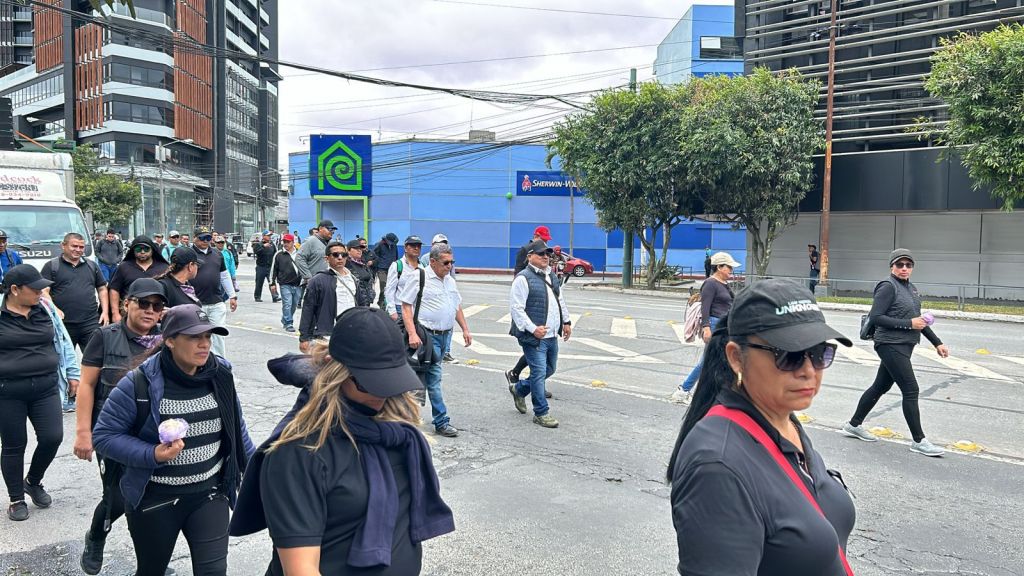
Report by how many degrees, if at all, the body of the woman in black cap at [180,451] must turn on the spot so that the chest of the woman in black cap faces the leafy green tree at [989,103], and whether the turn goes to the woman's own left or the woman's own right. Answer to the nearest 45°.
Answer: approximately 90° to the woman's own left

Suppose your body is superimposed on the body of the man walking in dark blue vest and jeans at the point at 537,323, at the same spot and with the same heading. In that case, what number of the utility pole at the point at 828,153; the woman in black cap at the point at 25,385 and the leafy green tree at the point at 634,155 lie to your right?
1

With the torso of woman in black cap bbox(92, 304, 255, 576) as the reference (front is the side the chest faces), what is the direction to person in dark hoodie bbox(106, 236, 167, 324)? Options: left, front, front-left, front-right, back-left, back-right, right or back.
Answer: back-left

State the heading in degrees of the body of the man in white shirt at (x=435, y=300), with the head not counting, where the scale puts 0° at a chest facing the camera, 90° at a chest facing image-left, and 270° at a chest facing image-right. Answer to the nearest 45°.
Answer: approximately 315°

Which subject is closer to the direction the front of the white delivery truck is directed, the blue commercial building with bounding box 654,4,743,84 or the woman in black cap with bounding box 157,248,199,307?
the woman in black cap

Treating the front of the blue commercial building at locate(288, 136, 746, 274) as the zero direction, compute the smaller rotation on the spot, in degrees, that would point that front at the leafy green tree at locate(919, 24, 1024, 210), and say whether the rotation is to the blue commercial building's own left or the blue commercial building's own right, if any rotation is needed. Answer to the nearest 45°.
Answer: approximately 45° to the blue commercial building's own left
